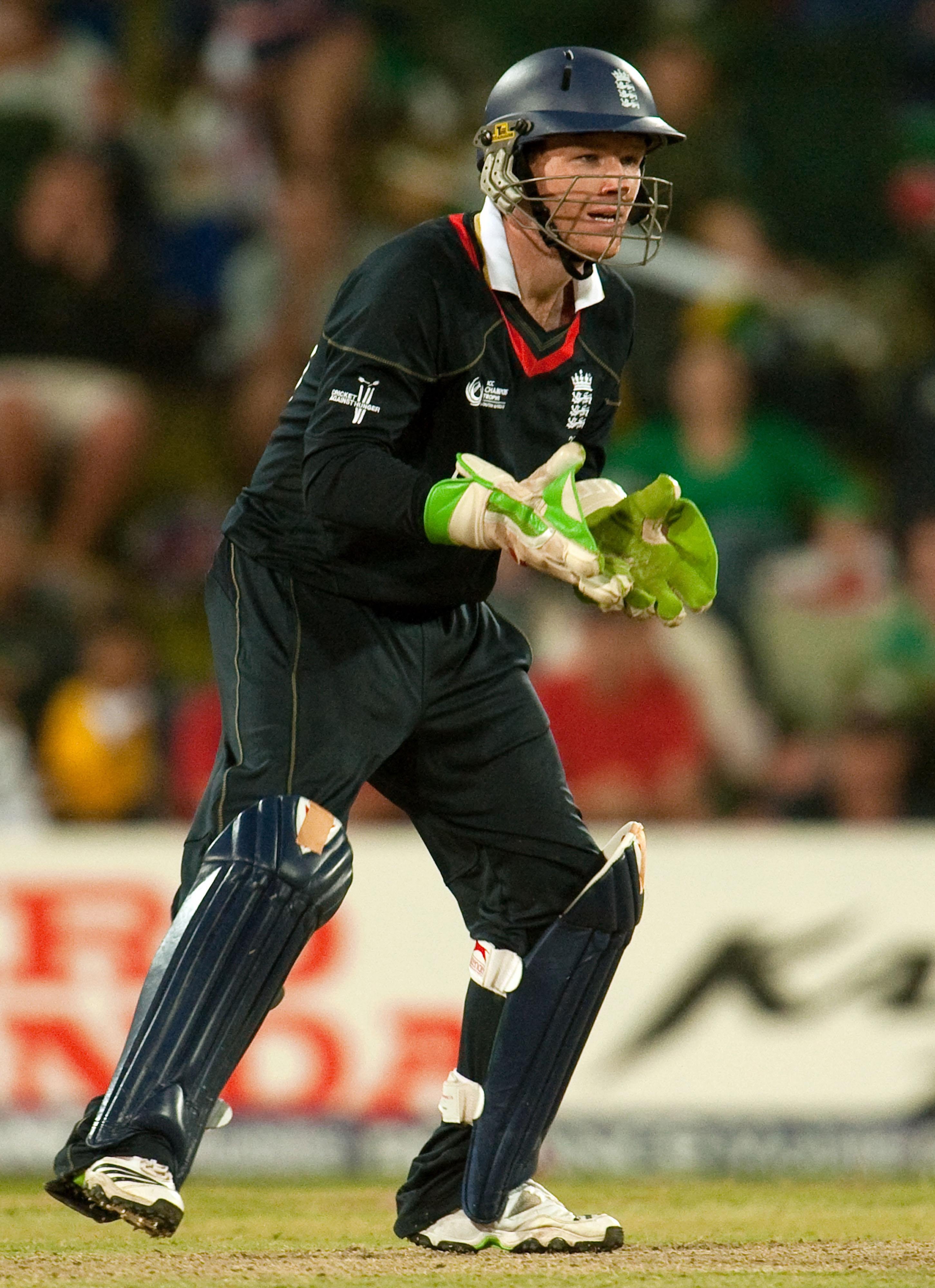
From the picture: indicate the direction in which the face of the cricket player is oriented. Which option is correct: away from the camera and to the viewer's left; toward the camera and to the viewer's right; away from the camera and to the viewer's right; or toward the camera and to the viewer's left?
toward the camera and to the viewer's right

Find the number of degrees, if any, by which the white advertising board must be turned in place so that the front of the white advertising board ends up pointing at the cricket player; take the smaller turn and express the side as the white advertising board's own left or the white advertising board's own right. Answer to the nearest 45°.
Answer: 0° — it already faces them

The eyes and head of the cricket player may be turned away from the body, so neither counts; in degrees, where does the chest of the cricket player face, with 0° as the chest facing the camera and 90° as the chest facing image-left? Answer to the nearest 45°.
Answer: approximately 315°

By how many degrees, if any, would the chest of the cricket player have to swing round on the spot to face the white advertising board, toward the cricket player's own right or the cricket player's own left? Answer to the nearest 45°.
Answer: approximately 135° to the cricket player's own left
